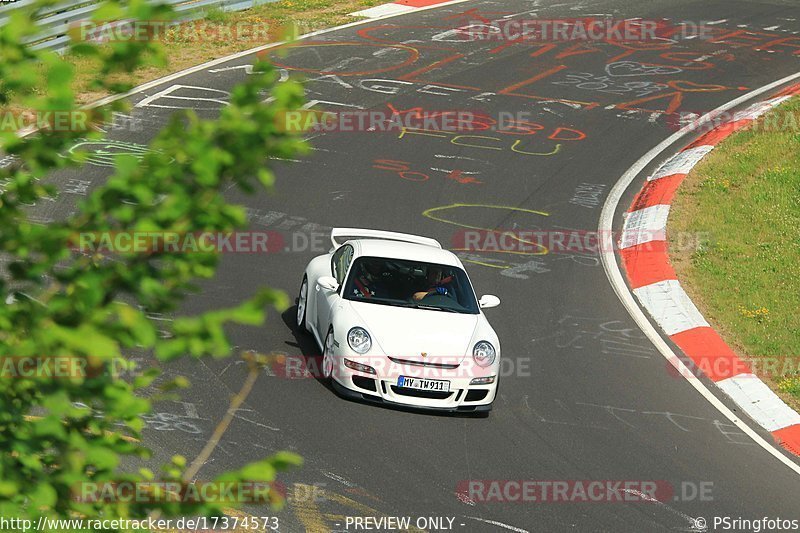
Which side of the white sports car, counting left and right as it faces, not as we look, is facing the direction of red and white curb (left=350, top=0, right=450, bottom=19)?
back

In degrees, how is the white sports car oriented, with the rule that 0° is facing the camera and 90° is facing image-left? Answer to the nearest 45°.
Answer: approximately 0°
